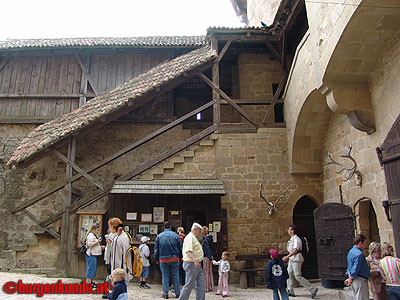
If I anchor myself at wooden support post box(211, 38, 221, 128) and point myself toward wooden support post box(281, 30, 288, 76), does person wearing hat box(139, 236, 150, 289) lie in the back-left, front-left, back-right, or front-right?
back-right

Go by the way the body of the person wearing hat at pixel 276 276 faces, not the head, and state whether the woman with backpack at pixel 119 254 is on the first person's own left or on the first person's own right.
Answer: on the first person's own left

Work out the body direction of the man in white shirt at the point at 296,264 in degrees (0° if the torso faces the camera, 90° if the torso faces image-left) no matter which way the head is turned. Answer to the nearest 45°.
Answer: approximately 90°

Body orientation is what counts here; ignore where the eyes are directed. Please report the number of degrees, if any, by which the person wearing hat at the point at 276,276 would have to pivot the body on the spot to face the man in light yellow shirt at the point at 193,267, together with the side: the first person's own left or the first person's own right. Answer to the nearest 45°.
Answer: approximately 90° to the first person's own left

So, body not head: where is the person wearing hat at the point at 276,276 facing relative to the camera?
away from the camera

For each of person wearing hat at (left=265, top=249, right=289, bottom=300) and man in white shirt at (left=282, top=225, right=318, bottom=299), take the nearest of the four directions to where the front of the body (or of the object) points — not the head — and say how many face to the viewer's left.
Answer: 1
